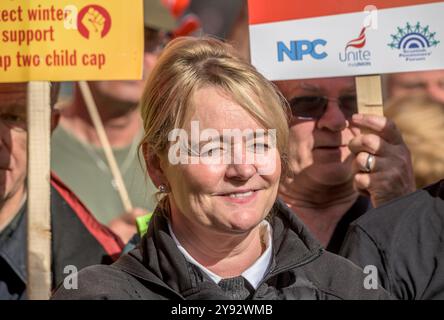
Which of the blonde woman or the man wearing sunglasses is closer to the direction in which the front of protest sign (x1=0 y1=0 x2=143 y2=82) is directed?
the blonde woman

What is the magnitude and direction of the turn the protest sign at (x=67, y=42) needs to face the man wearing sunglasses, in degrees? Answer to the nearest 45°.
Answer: approximately 90° to its left

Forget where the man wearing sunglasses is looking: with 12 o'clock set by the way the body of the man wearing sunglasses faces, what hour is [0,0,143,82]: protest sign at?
The protest sign is roughly at 4 o'clock from the man wearing sunglasses.

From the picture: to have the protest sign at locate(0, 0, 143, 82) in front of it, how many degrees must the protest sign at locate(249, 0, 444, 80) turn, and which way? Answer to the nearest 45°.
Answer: approximately 90° to its right

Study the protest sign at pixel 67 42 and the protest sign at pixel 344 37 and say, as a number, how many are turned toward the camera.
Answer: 2

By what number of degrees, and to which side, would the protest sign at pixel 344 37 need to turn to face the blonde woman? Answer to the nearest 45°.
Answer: approximately 45° to its right

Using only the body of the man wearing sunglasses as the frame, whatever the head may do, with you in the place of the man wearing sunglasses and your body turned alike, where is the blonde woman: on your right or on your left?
on your right

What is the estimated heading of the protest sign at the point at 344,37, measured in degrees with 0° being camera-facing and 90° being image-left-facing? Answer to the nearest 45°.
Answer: approximately 0°

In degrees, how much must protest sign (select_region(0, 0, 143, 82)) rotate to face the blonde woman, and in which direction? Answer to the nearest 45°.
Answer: approximately 45° to its left

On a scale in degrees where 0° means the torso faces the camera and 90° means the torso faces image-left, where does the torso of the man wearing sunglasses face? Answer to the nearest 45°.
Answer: approximately 315°
